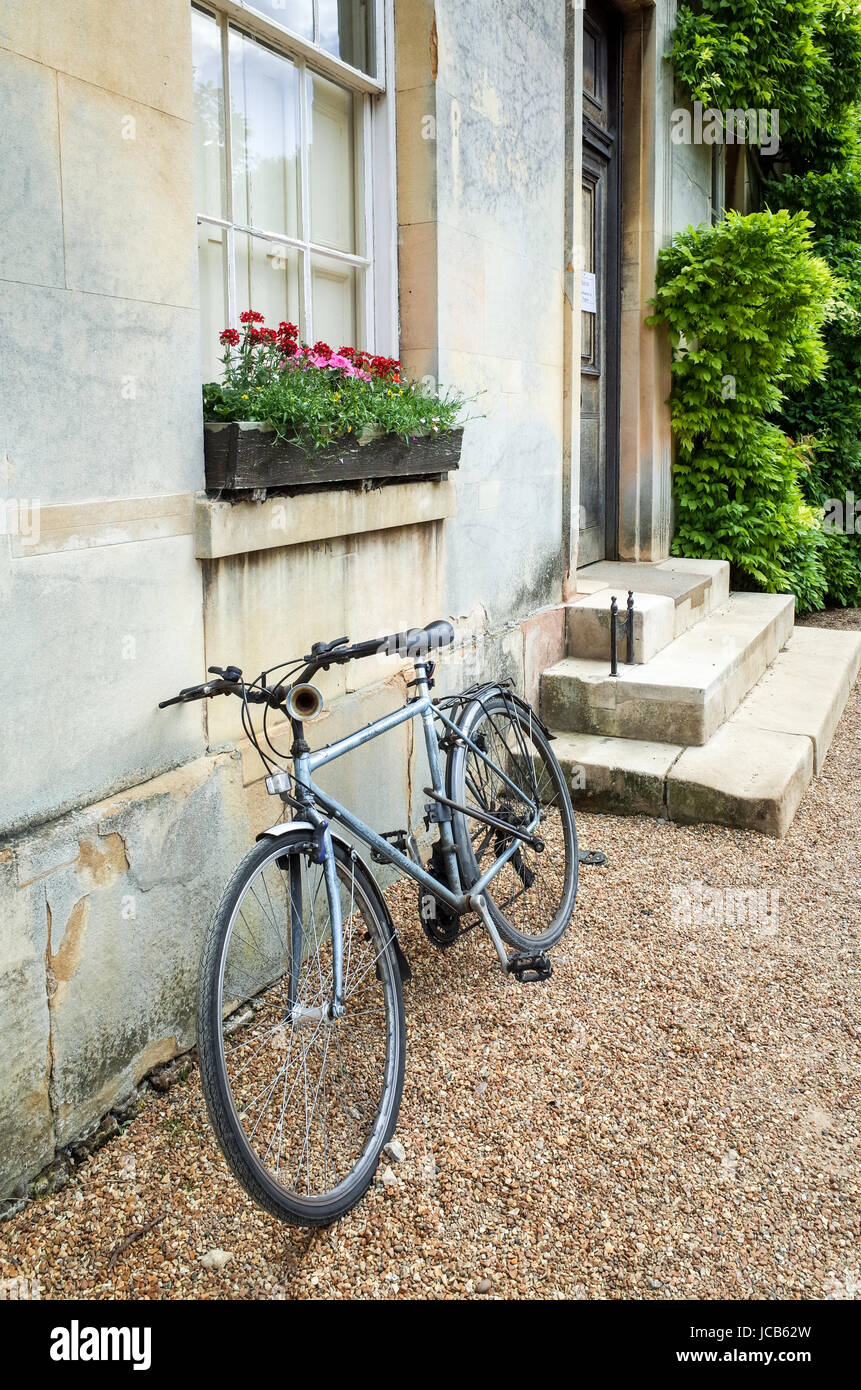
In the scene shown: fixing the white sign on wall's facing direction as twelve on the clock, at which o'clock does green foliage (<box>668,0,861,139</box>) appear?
The green foliage is roughly at 9 o'clock from the white sign on wall.

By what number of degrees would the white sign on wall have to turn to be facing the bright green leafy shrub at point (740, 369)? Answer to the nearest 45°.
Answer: approximately 90° to its left

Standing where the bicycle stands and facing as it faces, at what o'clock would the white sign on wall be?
The white sign on wall is roughly at 5 o'clock from the bicycle.

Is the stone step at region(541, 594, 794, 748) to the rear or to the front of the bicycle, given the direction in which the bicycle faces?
to the rear

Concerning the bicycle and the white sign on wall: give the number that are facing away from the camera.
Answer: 0

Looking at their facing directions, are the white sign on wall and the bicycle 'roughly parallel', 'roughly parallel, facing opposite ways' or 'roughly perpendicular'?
roughly perpendicular

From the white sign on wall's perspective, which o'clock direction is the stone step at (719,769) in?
The stone step is roughly at 1 o'clock from the white sign on wall.

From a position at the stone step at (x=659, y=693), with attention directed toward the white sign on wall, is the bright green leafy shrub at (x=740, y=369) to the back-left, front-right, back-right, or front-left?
front-right

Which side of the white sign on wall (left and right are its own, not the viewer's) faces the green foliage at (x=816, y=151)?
left

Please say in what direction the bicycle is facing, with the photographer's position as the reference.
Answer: facing the viewer and to the left of the viewer

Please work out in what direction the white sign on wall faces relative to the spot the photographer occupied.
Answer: facing the viewer and to the right of the viewer
